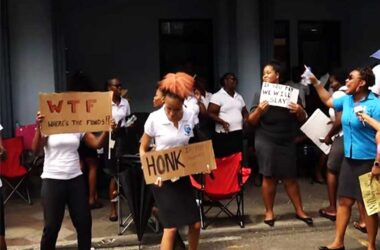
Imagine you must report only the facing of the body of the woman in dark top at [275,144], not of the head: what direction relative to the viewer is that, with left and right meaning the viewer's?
facing the viewer

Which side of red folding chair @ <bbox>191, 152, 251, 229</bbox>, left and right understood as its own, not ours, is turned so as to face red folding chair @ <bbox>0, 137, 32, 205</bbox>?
right

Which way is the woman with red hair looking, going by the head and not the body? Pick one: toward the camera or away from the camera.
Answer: toward the camera

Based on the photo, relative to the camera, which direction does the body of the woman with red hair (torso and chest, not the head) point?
toward the camera

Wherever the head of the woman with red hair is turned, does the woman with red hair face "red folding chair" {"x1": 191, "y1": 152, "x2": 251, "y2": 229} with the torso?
no

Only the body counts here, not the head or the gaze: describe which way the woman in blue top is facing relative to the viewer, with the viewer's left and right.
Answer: facing the viewer and to the left of the viewer

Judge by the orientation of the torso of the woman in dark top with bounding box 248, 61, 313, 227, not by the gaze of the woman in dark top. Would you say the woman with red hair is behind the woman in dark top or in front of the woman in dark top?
in front

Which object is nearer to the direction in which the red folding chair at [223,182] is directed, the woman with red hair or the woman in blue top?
the woman with red hair

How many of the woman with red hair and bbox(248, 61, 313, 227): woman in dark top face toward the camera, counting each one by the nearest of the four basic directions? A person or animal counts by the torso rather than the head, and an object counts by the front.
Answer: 2

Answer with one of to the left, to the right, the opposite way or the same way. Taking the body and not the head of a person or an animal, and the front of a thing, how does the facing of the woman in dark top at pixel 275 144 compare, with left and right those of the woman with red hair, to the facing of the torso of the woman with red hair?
the same way

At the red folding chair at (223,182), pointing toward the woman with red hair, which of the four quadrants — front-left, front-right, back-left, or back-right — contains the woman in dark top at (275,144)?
back-left

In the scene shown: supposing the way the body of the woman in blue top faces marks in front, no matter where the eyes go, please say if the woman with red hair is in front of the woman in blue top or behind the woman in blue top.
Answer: in front

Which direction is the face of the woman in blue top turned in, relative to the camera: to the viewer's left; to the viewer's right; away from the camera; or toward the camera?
to the viewer's left

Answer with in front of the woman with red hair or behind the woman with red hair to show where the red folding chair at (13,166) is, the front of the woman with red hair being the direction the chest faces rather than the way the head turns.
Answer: behind

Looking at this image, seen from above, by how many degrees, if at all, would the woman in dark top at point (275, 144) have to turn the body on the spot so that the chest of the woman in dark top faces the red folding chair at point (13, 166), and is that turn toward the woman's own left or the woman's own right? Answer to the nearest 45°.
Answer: approximately 90° to the woman's own right
